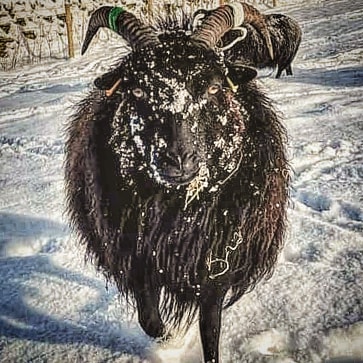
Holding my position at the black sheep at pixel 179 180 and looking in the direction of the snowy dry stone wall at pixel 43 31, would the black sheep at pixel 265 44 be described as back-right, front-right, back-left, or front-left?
front-right

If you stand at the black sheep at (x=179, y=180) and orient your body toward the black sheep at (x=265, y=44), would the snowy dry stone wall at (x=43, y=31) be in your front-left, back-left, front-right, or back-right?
front-left

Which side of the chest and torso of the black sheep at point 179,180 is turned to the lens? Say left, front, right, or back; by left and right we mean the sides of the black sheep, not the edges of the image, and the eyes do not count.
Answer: front

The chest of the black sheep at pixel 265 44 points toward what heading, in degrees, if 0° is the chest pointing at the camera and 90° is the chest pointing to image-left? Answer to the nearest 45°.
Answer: approximately 90°

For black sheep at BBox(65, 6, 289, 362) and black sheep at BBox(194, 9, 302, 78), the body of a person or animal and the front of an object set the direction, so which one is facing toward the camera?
black sheep at BBox(65, 6, 289, 362)

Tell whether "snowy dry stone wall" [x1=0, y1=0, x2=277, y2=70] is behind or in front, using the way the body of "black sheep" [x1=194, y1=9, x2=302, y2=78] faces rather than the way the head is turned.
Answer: in front

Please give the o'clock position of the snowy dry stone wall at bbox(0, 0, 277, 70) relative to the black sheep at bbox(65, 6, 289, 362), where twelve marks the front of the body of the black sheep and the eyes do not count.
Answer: The snowy dry stone wall is roughly at 5 o'clock from the black sheep.

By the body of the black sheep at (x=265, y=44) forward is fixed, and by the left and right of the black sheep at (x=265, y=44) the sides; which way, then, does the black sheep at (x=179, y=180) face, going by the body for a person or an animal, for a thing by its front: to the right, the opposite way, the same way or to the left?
to the left

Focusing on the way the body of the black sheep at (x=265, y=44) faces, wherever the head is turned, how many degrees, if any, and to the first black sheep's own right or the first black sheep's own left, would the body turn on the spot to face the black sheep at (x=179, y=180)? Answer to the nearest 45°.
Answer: approximately 90° to the first black sheep's own left

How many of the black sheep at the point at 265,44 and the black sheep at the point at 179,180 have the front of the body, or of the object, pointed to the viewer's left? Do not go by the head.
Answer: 1

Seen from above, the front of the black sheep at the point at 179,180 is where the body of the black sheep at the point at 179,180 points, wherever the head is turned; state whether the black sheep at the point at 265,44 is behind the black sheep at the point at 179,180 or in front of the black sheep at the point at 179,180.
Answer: behind

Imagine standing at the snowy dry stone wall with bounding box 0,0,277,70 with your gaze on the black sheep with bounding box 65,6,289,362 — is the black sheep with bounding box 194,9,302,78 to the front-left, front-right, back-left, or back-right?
front-left
